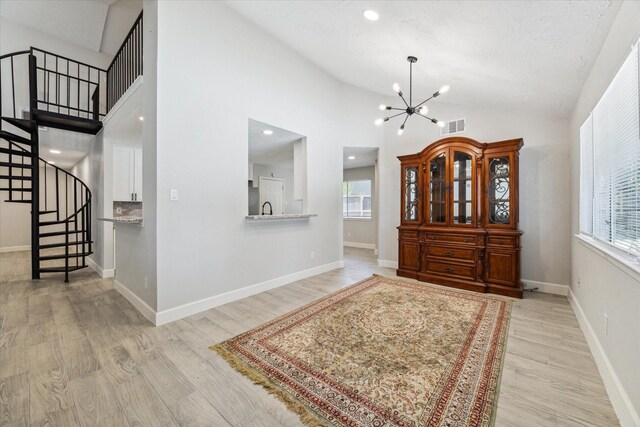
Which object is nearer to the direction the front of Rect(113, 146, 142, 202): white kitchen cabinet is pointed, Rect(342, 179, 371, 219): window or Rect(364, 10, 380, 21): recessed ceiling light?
the recessed ceiling light

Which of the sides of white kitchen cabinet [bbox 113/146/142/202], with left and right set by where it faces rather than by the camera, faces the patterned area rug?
front

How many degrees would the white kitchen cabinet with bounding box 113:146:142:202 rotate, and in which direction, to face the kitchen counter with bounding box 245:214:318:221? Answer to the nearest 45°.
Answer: approximately 45° to its left

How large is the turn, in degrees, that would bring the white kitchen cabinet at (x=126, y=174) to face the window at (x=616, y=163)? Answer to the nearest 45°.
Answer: approximately 45° to its left

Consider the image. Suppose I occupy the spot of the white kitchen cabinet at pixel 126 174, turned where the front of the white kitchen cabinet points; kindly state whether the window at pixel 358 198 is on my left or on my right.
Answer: on my left

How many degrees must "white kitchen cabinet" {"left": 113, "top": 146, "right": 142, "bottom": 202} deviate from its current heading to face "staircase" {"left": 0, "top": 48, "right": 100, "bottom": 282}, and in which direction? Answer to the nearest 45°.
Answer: approximately 90° to its right

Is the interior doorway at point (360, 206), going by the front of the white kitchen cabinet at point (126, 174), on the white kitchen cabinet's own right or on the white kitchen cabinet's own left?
on the white kitchen cabinet's own left

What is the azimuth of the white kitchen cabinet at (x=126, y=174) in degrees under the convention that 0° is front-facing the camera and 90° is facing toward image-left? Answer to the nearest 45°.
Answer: approximately 0°

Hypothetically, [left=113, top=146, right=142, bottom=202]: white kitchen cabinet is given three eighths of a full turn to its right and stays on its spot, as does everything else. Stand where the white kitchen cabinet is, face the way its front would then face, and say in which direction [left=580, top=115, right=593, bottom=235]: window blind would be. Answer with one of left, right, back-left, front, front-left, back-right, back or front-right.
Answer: back

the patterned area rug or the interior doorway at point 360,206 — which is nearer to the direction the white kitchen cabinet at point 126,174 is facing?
the patterned area rug

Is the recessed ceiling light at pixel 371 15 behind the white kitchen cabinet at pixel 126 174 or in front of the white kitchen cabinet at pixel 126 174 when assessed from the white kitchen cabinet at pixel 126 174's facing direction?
in front
